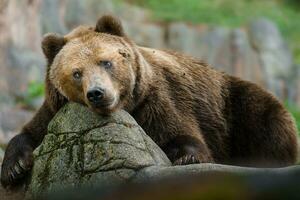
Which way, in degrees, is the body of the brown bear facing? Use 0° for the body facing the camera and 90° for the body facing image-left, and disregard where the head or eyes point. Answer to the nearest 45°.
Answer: approximately 45°

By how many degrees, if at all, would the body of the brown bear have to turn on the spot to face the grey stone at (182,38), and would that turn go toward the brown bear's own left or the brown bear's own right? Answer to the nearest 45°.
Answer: approximately 135° to the brown bear's own right

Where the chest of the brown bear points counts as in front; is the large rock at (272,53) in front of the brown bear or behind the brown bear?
behind

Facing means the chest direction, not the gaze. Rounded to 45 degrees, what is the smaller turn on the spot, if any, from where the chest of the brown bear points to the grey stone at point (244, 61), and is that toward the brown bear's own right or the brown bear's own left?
approximately 135° to the brown bear's own right
